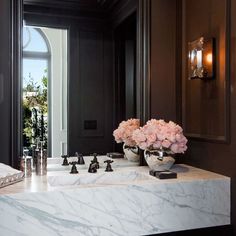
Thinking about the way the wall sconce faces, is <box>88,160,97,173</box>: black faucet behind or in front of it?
in front

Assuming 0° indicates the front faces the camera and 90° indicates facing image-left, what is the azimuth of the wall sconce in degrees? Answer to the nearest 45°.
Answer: approximately 45°
